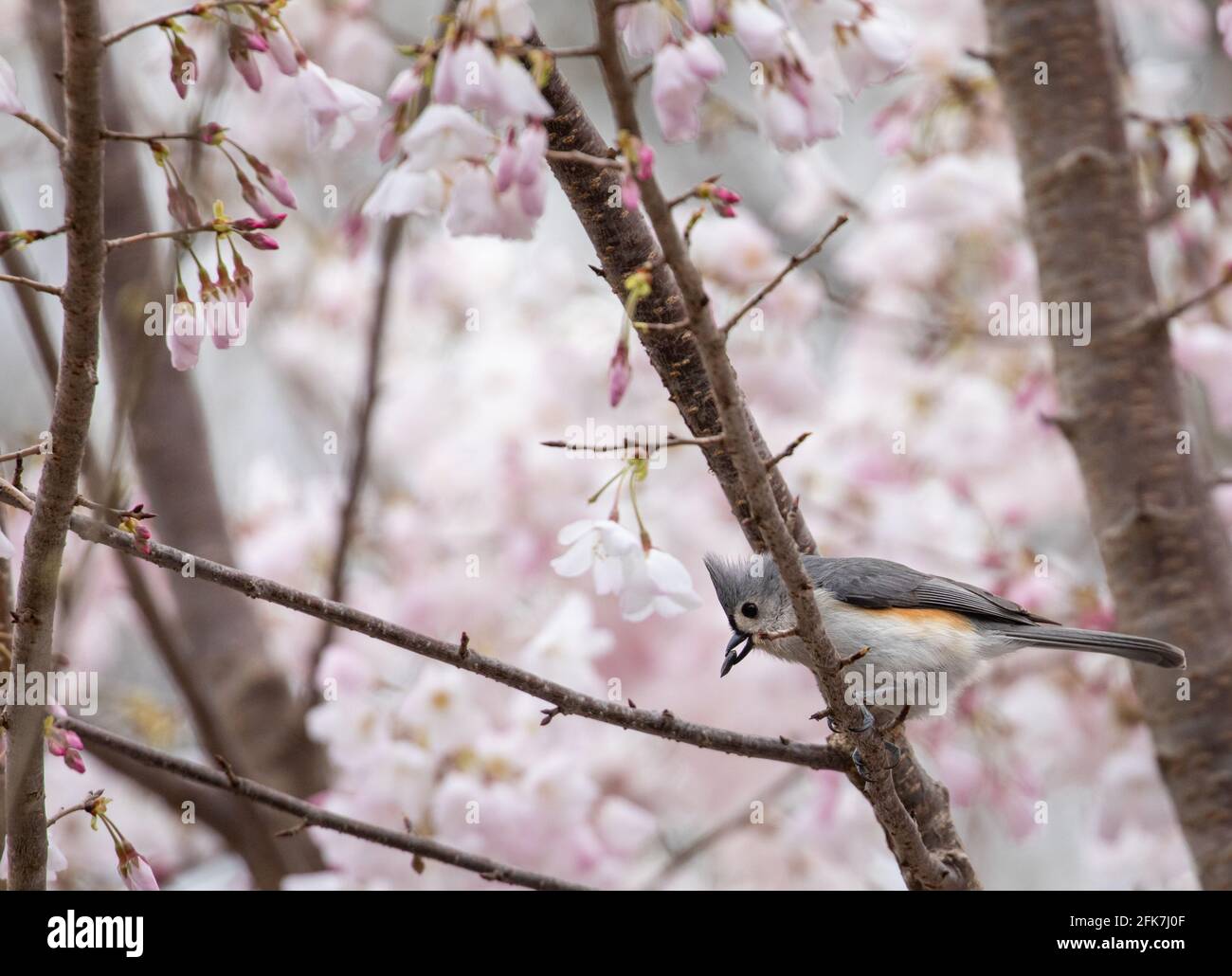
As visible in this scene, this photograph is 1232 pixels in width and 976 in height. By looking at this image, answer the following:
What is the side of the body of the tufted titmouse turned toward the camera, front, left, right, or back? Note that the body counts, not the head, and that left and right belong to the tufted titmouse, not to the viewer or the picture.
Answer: left
